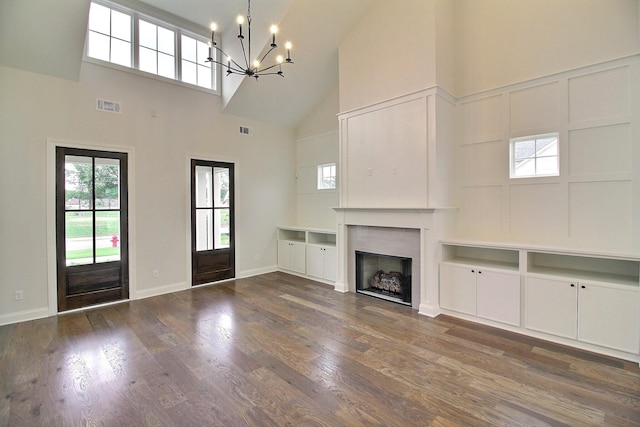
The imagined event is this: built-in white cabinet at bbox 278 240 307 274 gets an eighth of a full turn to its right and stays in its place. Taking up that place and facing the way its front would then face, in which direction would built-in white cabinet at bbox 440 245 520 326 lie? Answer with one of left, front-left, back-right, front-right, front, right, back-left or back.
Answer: back-left

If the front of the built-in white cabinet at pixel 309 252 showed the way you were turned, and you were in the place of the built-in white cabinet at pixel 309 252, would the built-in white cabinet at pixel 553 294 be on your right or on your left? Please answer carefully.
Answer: on your left

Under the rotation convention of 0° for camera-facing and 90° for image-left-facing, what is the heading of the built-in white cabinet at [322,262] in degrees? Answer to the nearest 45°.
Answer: approximately 45°

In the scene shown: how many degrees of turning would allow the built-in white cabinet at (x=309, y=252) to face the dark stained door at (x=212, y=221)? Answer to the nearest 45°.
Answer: approximately 45° to its right

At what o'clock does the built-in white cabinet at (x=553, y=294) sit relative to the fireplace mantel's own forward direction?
The built-in white cabinet is roughly at 8 o'clock from the fireplace mantel.

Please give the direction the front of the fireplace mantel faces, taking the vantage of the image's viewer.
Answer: facing the viewer and to the left of the viewer

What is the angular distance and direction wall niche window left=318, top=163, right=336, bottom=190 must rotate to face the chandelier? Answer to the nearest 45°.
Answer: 0° — it already faces it

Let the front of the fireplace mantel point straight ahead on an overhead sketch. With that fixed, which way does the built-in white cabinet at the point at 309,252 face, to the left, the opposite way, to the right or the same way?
the same way

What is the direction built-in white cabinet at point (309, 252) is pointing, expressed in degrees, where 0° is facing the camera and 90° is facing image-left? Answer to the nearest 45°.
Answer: approximately 45°

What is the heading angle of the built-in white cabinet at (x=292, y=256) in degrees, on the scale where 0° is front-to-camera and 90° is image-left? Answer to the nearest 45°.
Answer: approximately 45°

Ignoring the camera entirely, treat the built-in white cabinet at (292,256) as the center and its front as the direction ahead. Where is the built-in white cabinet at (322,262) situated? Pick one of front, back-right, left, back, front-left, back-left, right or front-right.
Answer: left

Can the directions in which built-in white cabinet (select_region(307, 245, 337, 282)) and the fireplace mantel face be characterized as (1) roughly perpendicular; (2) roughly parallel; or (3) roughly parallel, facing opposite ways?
roughly parallel

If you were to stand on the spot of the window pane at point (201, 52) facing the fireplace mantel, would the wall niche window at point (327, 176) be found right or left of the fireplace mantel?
left

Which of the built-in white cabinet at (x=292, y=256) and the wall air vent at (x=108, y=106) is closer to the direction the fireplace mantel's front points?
the wall air vent

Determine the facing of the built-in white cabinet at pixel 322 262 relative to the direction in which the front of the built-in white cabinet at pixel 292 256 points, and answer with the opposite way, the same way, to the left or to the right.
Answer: the same way

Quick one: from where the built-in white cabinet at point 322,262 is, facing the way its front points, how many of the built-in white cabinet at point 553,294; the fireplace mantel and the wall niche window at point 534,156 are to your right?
0

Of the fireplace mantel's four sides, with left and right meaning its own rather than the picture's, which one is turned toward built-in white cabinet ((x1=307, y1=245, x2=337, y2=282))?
right

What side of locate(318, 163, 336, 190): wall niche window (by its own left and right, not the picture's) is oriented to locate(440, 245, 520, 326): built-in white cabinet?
left
